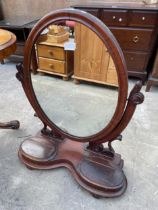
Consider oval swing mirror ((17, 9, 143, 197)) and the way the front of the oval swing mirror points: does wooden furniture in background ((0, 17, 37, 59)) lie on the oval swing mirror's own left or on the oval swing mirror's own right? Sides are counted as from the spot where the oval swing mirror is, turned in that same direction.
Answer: on the oval swing mirror's own right

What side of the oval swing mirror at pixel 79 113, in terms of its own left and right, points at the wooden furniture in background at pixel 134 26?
back

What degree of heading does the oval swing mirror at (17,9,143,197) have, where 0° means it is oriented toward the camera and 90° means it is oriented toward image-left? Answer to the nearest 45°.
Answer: approximately 45°
